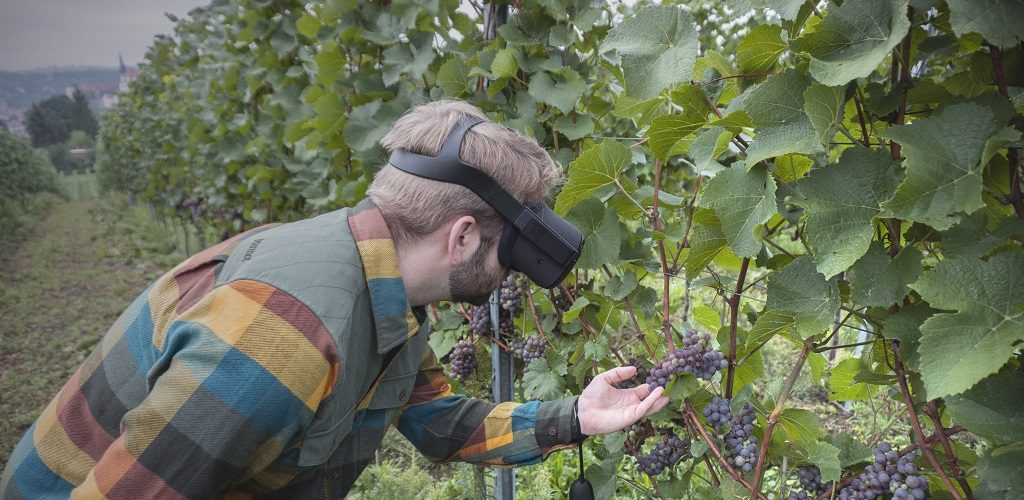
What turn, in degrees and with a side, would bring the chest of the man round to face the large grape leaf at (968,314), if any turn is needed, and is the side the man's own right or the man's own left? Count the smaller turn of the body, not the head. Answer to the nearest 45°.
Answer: approximately 45° to the man's own right

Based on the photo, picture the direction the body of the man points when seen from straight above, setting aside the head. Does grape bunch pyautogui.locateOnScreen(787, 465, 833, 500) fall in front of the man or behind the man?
in front

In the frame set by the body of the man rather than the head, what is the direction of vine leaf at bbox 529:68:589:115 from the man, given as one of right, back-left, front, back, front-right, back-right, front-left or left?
front-left

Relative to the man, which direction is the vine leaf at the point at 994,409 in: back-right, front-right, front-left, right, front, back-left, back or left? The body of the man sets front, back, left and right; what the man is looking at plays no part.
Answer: front-right

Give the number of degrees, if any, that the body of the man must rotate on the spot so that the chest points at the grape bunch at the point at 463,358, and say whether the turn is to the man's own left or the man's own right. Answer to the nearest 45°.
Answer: approximately 45° to the man's own left

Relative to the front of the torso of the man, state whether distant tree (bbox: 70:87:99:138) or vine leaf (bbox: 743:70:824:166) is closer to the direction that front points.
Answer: the vine leaf

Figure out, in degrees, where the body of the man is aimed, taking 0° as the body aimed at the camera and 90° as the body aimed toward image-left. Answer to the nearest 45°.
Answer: approximately 270°

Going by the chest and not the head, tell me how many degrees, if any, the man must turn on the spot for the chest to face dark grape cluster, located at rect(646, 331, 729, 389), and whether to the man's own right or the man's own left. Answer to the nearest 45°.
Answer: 0° — they already face it
